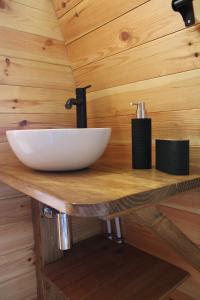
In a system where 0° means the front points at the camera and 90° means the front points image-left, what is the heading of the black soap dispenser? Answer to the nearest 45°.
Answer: approximately 90°
